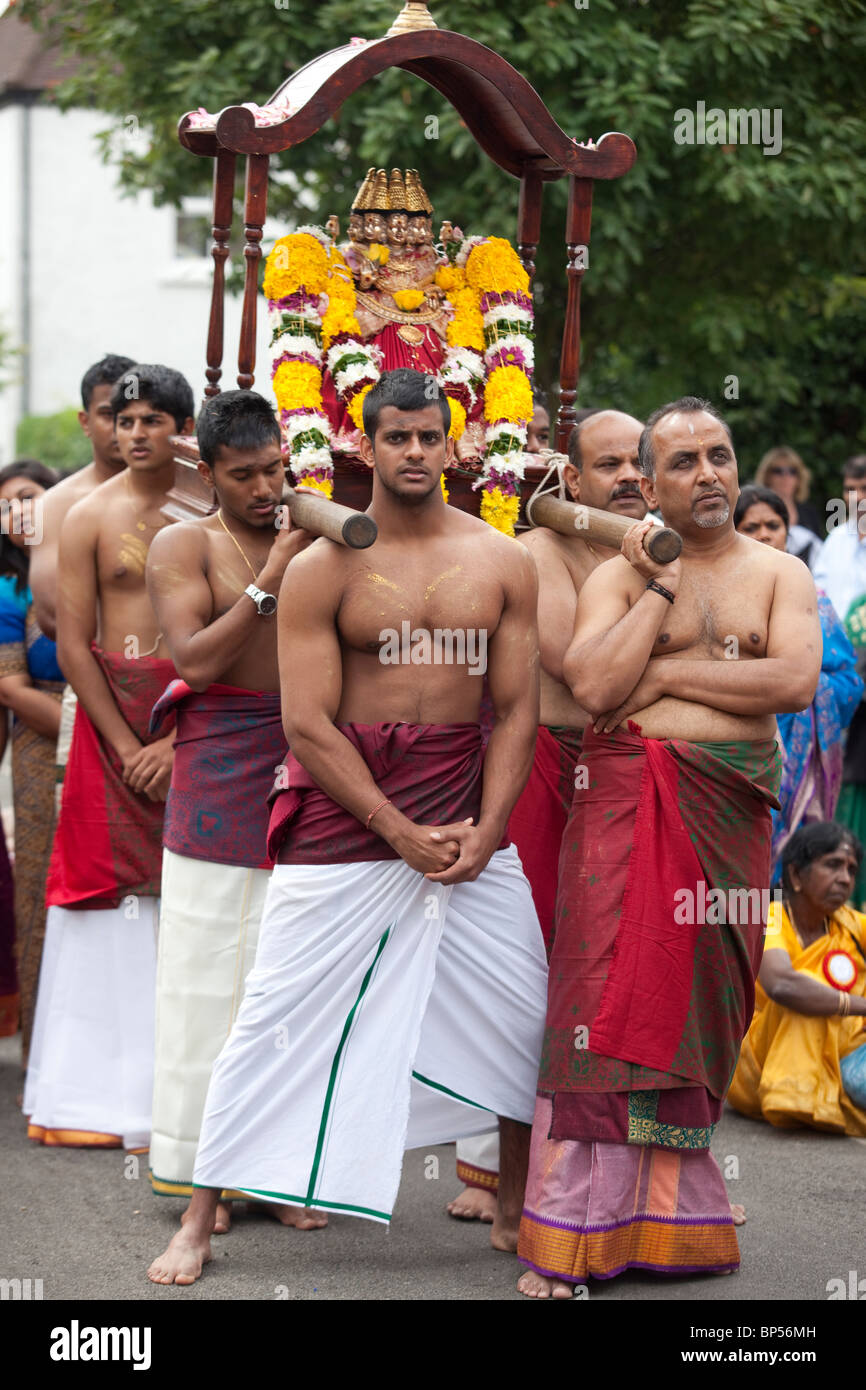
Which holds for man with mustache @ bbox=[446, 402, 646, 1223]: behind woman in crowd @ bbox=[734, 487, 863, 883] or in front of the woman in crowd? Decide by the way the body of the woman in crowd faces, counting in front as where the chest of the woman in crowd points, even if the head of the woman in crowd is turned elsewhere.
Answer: in front

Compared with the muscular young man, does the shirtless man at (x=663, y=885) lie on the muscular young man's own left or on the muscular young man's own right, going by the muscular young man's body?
on the muscular young man's own left

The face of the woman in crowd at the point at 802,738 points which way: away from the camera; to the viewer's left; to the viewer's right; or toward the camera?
toward the camera

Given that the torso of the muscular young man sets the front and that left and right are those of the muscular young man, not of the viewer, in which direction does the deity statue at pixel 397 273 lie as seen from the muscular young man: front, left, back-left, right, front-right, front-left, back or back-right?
back

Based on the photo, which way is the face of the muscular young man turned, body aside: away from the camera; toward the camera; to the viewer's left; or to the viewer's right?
toward the camera

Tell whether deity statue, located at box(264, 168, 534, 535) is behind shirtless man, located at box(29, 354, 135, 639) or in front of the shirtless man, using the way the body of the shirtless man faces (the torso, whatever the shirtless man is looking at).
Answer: in front

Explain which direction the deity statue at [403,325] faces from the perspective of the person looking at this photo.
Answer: facing the viewer

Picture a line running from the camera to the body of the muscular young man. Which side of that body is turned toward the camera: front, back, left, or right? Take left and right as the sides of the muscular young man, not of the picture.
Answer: front

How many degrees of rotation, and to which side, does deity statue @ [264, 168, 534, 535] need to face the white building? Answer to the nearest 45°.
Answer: approximately 180°
